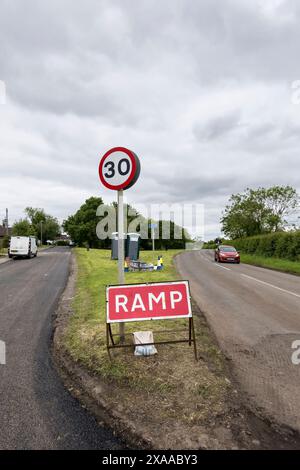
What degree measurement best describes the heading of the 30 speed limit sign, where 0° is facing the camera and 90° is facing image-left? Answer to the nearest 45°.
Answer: approximately 45°

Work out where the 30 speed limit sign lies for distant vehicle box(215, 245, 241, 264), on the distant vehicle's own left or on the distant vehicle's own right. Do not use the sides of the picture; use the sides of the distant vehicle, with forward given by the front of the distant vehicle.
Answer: on the distant vehicle's own right

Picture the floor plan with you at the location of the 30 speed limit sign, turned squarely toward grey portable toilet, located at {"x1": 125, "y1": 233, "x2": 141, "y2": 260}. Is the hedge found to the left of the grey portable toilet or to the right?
right

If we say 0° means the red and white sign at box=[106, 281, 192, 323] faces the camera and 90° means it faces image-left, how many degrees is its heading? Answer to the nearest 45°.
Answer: approximately 0°

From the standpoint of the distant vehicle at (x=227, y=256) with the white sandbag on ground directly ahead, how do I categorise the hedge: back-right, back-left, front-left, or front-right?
back-left

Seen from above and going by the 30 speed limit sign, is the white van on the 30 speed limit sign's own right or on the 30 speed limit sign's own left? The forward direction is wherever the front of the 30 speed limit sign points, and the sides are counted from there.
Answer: on the 30 speed limit sign's own right

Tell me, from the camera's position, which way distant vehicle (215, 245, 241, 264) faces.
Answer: facing the viewer and to the right of the viewer

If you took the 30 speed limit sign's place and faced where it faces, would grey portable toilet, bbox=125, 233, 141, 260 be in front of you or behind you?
behind

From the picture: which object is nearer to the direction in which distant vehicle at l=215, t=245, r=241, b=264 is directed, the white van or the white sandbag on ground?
the white sandbag on ground

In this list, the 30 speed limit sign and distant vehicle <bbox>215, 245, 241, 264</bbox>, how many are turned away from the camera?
0

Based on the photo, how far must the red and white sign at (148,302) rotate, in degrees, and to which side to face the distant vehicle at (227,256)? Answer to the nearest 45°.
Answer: approximately 180°

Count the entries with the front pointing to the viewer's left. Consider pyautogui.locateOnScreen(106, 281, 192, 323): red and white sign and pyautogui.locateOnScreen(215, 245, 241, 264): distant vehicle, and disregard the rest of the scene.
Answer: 0

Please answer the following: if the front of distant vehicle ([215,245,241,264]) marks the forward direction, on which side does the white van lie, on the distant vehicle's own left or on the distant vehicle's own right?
on the distant vehicle's own right
